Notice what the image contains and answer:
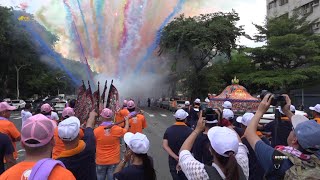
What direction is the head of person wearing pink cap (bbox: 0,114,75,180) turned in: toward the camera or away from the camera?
away from the camera

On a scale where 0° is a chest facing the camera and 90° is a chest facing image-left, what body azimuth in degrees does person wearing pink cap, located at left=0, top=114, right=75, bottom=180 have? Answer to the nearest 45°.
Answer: approximately 180°

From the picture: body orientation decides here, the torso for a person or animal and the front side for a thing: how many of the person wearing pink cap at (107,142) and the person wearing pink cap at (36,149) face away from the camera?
2

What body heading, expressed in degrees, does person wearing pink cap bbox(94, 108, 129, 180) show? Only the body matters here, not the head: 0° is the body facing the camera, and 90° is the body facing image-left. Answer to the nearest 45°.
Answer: approximately 180°
